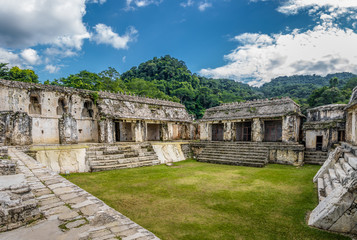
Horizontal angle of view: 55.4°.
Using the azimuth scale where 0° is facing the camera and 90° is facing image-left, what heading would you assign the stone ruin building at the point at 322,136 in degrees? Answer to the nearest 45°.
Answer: approximately 0°

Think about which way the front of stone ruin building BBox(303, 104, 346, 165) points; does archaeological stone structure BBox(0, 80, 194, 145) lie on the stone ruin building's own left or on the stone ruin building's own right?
on the stone ruin building's own right

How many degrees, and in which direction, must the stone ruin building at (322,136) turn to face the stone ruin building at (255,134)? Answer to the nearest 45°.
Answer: approximately 90° to its right

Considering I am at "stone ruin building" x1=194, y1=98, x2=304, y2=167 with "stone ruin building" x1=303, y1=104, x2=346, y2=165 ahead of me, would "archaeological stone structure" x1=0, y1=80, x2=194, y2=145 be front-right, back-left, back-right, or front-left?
back-right
